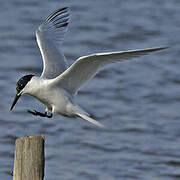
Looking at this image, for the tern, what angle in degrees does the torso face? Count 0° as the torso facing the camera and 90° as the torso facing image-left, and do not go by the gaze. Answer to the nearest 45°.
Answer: approximately 90°

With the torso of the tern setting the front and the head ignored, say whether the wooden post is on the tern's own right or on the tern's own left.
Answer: on the tern's own left
